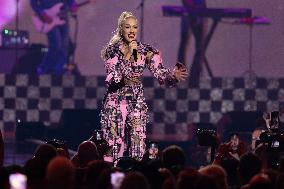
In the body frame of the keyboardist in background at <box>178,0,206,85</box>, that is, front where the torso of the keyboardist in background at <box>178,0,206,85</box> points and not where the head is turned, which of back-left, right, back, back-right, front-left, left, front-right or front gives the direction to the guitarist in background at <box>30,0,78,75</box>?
right

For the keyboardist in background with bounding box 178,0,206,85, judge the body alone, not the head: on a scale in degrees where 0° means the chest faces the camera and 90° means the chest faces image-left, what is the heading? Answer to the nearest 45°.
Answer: approximately 0°
